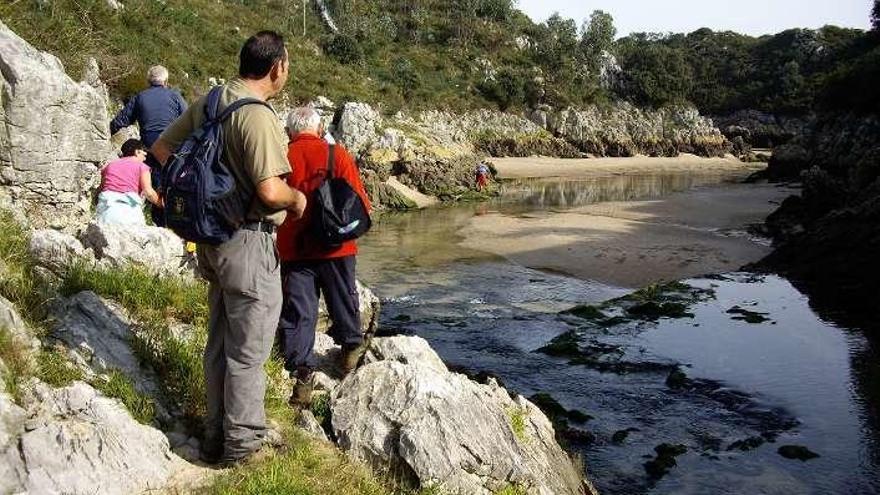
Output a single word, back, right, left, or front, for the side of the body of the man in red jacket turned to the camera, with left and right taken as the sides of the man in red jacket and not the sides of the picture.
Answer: back

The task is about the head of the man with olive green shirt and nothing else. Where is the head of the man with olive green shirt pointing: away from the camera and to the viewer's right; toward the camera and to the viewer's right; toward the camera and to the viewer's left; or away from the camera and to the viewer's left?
away from the camera and to the viewer's right

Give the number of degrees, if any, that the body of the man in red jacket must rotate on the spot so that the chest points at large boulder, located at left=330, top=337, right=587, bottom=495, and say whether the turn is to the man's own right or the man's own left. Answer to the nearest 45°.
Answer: approximately 135° to the man's own right

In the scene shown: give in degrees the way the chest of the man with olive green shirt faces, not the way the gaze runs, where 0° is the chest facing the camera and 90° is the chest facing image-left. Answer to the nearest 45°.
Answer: approximately 225°

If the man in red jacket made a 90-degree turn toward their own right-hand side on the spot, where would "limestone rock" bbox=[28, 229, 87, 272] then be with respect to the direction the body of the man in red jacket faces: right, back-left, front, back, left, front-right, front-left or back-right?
back

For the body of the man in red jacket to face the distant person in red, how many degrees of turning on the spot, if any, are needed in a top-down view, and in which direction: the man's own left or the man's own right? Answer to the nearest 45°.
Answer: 0° — they already face them

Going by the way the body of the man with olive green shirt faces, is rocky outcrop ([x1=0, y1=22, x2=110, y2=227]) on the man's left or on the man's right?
on the man's left

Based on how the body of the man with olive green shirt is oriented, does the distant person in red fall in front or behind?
in front

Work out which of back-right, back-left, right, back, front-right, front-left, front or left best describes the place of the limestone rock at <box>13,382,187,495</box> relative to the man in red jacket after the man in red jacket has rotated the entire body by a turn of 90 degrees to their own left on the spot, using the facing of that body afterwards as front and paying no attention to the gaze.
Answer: front-left

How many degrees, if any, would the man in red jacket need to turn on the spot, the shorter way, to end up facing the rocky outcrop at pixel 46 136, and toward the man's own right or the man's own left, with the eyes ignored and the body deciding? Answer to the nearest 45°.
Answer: approximately 45° to the man's own left

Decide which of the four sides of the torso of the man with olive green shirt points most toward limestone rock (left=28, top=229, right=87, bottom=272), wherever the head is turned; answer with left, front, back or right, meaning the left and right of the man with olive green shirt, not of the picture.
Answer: left

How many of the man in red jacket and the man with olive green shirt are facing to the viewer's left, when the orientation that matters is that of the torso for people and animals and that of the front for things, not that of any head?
0

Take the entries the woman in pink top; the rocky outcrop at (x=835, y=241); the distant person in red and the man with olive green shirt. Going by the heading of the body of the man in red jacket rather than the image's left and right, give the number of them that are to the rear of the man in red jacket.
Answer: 1

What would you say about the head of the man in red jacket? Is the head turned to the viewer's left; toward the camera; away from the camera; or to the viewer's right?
away from the camera

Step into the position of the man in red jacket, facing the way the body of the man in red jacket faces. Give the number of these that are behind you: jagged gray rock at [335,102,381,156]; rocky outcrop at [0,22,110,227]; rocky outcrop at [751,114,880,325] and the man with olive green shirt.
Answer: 1

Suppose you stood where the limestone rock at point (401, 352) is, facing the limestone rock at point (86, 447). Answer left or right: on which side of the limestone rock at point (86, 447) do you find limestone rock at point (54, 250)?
right
